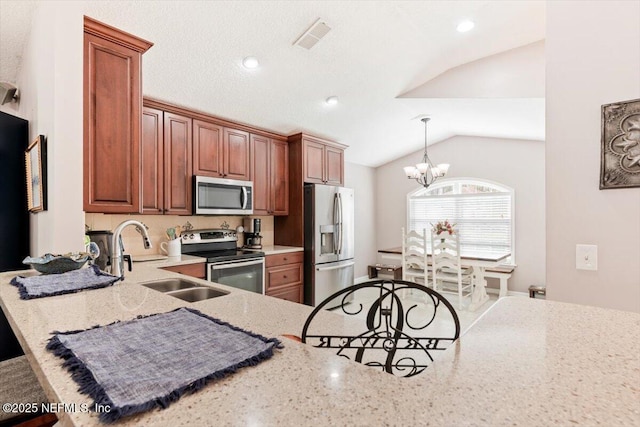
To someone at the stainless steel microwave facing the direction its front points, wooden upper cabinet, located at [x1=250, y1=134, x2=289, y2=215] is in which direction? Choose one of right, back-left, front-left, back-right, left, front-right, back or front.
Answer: left

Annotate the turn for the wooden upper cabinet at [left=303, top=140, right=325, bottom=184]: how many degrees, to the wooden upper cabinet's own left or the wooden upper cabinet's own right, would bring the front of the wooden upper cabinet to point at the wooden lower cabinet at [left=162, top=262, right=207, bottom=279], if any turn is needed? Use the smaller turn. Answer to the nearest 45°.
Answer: approximately 90° to the wooden upper cabinet's own right

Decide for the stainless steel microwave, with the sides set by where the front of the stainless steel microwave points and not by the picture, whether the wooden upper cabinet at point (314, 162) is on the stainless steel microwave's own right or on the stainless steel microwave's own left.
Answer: on the stainless steel microwave's own left

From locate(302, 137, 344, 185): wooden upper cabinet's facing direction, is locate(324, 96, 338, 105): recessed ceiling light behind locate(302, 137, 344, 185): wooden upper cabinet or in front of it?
in front

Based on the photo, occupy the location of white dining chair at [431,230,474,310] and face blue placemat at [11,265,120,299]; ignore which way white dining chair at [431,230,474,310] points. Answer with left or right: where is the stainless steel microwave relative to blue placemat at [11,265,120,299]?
right

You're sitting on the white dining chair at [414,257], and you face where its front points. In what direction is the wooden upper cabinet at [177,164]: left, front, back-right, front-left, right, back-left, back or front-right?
back-left

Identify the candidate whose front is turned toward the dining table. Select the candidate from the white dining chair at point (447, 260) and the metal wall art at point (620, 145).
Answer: the white dining chair

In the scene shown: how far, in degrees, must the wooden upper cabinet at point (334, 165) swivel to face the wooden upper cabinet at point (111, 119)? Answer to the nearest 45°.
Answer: approximately 90° to its right

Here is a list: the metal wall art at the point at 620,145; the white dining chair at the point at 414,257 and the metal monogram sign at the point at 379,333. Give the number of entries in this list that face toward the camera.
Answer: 1

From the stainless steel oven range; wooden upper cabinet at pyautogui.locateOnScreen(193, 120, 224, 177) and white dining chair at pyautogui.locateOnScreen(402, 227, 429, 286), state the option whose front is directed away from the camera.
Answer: the white dining chair

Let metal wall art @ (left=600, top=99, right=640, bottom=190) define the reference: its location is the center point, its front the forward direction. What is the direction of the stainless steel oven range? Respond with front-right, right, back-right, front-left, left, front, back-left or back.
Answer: right

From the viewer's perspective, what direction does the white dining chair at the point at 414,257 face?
away from the camera
